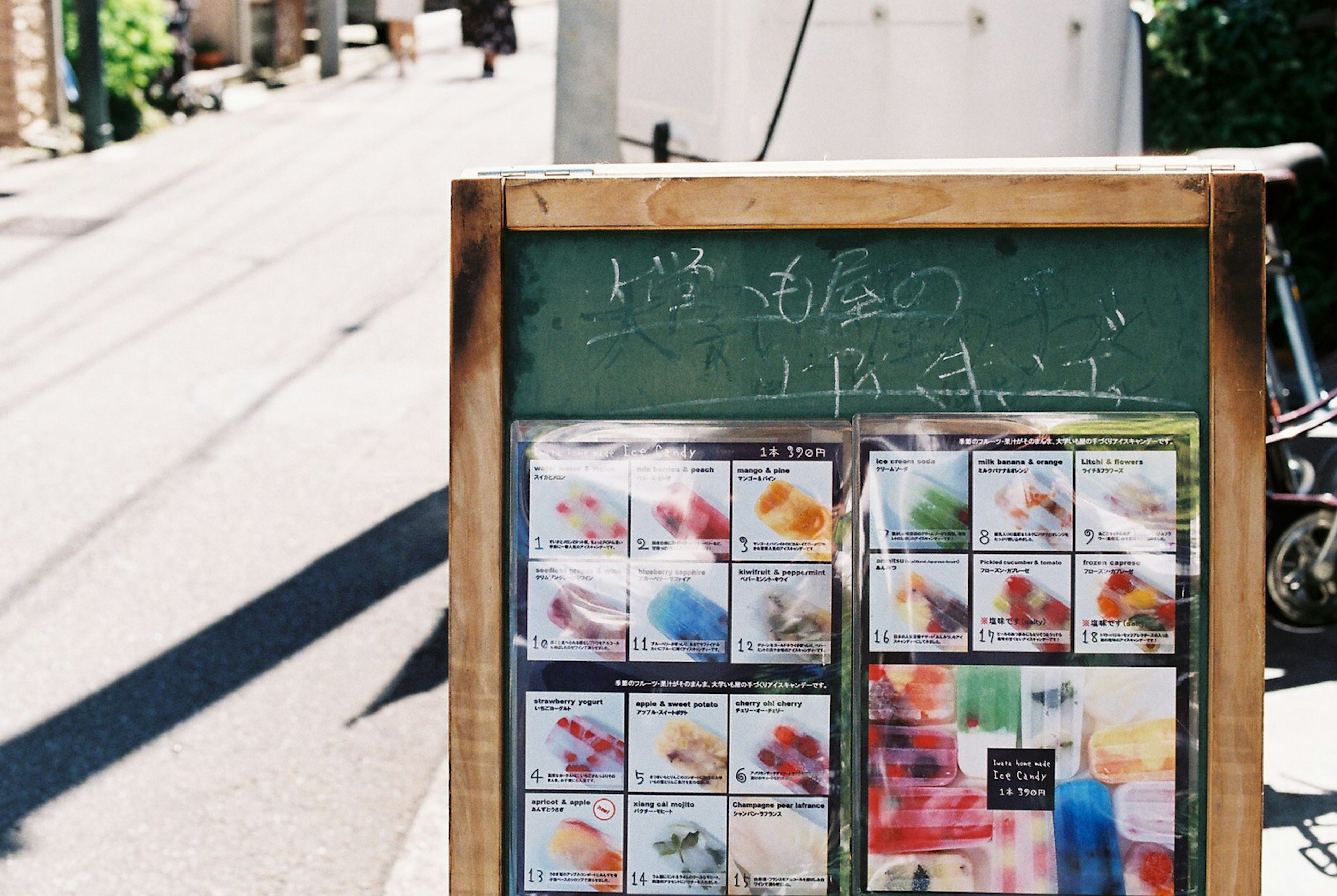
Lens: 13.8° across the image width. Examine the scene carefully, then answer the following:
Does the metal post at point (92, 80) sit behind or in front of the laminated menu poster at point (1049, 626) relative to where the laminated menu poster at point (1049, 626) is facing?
behind

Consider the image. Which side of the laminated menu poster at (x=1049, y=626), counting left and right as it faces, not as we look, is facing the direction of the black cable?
back

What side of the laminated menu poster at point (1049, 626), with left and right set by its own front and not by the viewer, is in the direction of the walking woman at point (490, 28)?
back

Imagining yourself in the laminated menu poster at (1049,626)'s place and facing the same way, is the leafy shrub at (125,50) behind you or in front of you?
behind

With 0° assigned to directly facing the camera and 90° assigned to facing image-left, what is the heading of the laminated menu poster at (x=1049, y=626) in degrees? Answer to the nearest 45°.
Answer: approximately 0°

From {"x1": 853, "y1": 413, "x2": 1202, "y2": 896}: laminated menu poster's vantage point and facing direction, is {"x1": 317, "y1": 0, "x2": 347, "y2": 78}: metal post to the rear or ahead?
to the rear

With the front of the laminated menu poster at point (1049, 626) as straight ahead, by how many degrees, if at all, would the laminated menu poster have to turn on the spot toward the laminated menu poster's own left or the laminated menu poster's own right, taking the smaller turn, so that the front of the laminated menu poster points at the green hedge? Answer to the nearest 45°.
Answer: approximately 180°
